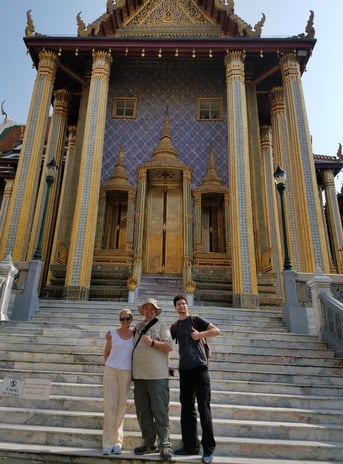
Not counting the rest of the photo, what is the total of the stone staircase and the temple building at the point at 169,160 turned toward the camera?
2

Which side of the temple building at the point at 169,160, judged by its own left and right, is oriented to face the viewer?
front

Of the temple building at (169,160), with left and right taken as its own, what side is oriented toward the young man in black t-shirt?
front

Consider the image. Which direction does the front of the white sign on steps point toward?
toward the camera

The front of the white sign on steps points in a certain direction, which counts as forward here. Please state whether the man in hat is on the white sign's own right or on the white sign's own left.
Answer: on the white sign's own left

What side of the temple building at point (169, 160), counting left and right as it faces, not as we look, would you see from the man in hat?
front

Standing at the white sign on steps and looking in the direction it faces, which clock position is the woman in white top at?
The woman in white top is roughly at 10 o'clock from the white sign on steps.
